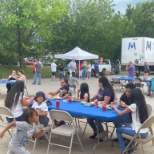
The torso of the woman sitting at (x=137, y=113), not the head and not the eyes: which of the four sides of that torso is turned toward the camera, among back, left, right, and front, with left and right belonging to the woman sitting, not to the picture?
left

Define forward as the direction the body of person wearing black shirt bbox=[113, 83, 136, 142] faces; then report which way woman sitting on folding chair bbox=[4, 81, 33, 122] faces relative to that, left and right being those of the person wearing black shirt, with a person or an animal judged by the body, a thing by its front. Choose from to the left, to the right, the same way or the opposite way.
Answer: the opposite way

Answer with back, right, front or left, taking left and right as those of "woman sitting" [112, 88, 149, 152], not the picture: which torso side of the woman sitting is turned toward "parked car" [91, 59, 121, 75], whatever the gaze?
right

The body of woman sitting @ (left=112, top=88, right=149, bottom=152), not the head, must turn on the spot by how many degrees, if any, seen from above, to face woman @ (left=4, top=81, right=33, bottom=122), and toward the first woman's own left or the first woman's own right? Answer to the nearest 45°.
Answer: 0° — they already face them

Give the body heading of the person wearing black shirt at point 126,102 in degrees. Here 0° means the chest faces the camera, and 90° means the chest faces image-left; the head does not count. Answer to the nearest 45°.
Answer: approximately 45°
